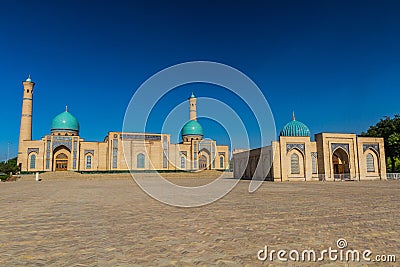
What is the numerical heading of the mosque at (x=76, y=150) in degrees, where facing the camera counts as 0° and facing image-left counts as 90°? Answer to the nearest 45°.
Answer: approximately 0°

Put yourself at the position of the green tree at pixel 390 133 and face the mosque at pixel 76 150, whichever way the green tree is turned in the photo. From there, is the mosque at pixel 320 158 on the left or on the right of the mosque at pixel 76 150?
left

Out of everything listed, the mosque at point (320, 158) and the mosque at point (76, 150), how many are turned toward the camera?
2

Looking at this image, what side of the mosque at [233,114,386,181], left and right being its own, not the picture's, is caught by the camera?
front

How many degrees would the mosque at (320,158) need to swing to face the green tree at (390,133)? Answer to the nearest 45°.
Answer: approximately 135° to its left

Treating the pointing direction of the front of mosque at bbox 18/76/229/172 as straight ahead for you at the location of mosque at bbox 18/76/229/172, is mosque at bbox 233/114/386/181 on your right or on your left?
on your left

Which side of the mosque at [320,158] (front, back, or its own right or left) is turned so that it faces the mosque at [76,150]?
right

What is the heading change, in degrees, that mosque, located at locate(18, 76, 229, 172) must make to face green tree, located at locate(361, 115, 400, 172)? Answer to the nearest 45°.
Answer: approximately 45° to its left
